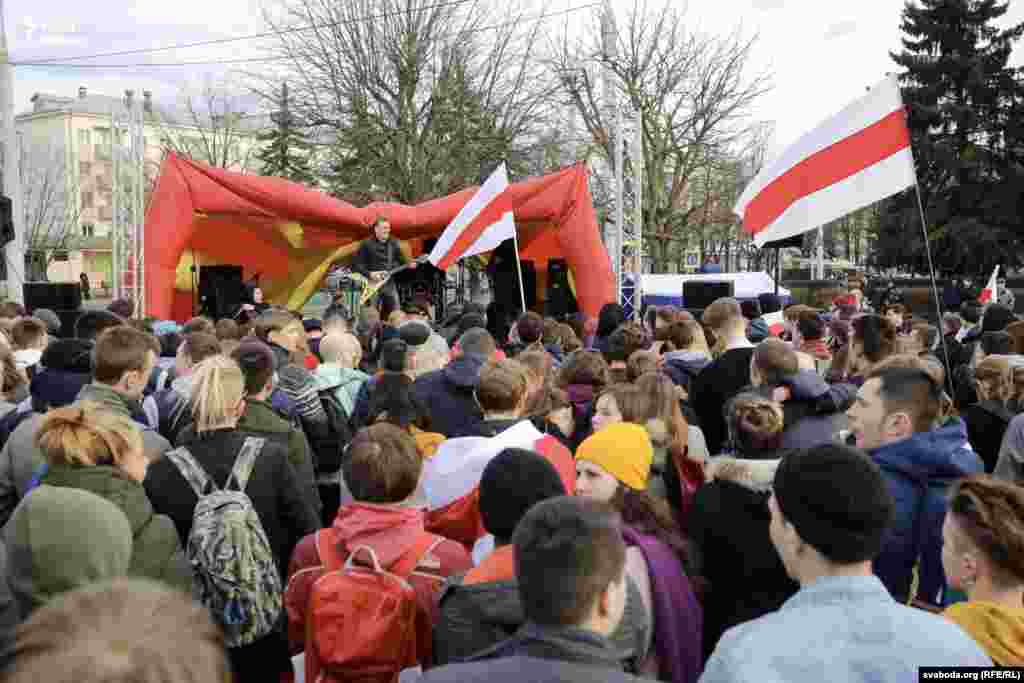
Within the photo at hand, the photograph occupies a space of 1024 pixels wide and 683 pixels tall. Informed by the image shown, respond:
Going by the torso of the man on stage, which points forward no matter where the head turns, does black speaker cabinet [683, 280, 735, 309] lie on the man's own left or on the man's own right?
on the man's own left

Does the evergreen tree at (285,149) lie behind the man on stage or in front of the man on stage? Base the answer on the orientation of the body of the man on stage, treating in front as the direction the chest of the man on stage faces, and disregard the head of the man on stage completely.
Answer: behind

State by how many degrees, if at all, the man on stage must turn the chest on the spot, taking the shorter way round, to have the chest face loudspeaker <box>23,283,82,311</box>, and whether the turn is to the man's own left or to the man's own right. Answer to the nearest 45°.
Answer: approximately 90° to the man's own right

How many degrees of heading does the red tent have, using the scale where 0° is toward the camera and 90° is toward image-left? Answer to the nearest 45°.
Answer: approximately 0°
